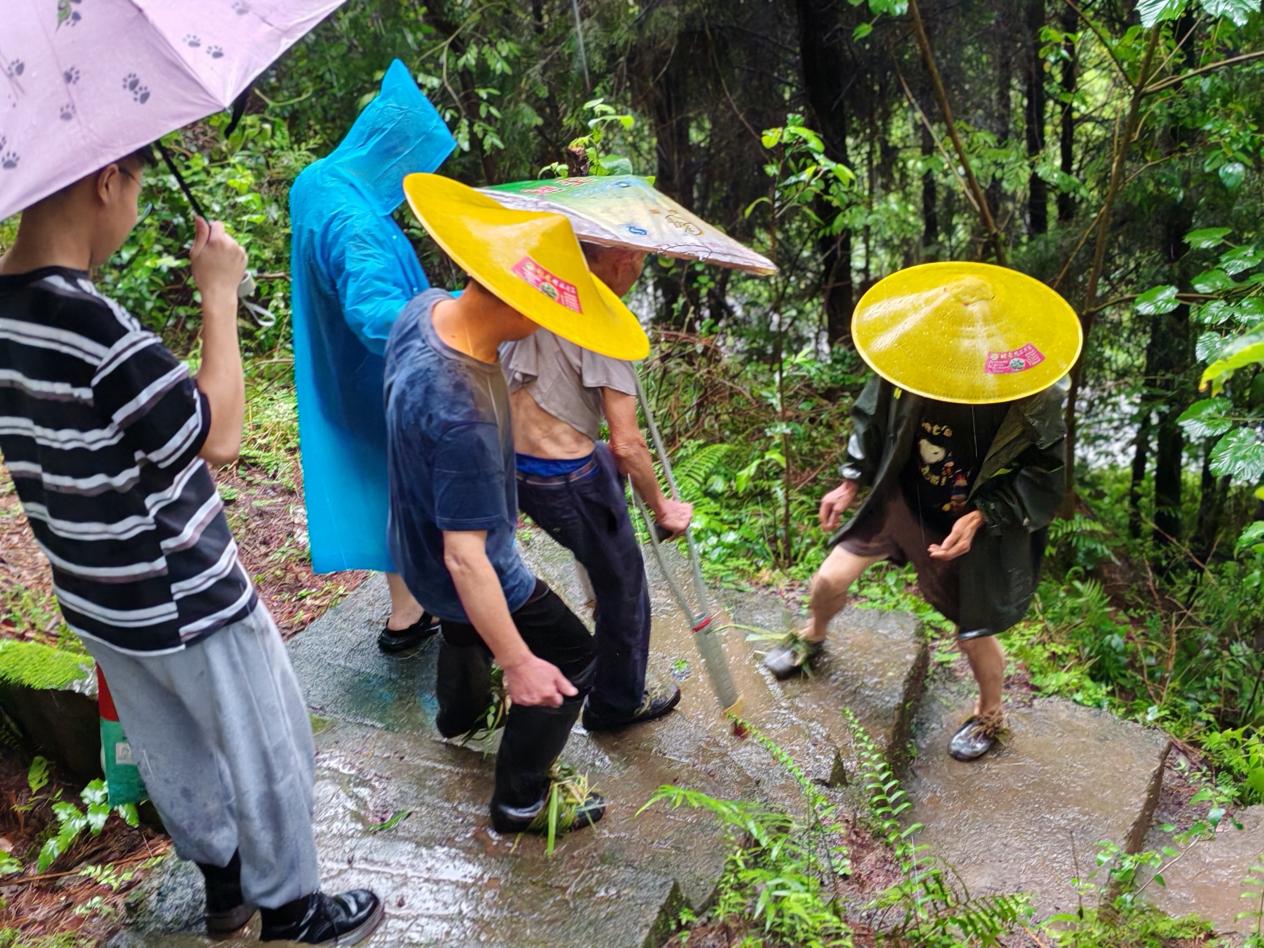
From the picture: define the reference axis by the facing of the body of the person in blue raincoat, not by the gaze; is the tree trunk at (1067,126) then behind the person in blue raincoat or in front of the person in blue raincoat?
in front

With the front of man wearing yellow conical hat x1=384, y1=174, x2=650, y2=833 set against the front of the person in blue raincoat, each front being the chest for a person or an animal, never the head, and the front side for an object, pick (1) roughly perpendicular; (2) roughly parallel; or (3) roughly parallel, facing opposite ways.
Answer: roughly parallel

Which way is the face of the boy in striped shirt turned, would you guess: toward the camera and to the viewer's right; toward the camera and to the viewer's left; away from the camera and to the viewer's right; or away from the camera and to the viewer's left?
away from the camera and to the viewer's right

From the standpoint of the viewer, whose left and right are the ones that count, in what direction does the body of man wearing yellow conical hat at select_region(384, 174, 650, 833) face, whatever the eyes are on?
facing to the right of the viewer
